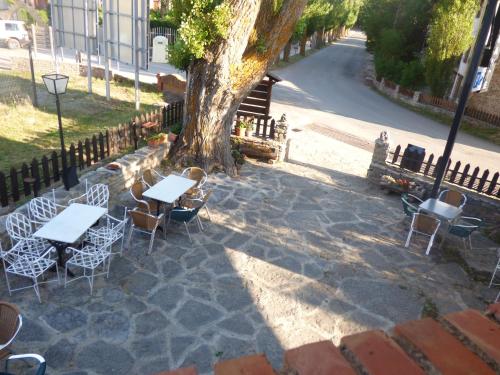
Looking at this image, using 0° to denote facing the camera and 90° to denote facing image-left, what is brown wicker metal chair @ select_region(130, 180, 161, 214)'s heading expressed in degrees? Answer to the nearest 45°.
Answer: approximately 315°

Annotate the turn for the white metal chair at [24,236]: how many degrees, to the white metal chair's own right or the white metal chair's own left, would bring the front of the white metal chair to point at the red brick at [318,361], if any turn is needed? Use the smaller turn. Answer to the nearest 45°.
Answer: approximately 45° to the white metal chair's own right

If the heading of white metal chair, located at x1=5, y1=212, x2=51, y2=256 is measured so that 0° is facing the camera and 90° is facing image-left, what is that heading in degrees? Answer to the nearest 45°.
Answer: approximately 315°

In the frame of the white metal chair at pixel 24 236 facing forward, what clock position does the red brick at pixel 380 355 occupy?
The red brick is roughly at 1 o'clock from the white metal chair.

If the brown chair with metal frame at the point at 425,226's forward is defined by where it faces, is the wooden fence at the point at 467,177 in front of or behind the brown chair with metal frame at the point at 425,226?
in front

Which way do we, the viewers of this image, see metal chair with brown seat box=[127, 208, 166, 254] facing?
facing away from the viewer and to the right of the viewer

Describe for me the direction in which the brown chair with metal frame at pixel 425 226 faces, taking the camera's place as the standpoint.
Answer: facing away from the viewer and to the right of the viewer

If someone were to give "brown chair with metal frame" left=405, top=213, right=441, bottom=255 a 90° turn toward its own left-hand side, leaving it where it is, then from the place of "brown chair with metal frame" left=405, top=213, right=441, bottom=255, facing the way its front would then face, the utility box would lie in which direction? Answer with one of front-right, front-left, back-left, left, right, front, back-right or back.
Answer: front

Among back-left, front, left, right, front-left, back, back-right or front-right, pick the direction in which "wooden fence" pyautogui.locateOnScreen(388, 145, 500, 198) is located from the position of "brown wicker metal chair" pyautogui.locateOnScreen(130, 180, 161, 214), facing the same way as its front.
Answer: front-left

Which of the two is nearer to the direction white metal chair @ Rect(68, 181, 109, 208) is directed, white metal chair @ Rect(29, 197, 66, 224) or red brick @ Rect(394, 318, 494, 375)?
the white metal chair

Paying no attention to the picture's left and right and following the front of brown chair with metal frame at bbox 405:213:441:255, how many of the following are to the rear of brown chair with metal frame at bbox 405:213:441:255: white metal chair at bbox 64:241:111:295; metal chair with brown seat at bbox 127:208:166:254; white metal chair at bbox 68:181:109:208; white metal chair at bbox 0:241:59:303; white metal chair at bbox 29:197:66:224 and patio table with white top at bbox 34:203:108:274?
6

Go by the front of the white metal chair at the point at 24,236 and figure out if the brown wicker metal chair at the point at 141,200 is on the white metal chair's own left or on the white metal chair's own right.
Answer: on the white metal chair's own left

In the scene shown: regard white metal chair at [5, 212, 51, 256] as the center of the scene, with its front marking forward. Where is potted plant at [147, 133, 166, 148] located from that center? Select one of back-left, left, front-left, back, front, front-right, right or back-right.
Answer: left

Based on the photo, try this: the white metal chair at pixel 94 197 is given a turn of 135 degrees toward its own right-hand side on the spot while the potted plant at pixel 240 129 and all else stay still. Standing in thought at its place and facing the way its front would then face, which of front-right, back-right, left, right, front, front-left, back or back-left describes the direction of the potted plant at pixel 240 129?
front-right

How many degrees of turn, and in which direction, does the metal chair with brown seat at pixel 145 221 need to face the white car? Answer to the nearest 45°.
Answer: approximately 45° to its left

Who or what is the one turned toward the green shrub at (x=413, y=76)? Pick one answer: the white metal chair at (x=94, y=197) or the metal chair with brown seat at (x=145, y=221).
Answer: the metal chair with brown seat at (x=145, y=221)

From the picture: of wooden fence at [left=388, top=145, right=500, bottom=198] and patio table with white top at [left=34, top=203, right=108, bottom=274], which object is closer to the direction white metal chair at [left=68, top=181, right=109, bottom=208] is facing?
the patio table with white top

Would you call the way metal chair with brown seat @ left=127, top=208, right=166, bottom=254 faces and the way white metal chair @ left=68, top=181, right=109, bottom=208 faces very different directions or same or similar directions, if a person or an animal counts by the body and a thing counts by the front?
very different directions

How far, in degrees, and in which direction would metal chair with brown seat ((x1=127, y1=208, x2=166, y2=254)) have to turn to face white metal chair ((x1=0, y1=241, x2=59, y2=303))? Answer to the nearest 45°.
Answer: approximately 180°

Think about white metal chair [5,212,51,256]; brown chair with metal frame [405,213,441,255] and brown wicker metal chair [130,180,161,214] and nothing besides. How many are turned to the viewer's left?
0

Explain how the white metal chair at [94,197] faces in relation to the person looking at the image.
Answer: facing the viewer and to the left of the viewer

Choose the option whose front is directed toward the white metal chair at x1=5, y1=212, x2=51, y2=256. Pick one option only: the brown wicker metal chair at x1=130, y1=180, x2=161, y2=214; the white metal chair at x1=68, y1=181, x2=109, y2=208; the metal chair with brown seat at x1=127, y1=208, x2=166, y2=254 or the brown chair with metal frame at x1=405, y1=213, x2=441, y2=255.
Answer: the white metal chair at x1=68, y1=181, x2=109, y2=208
